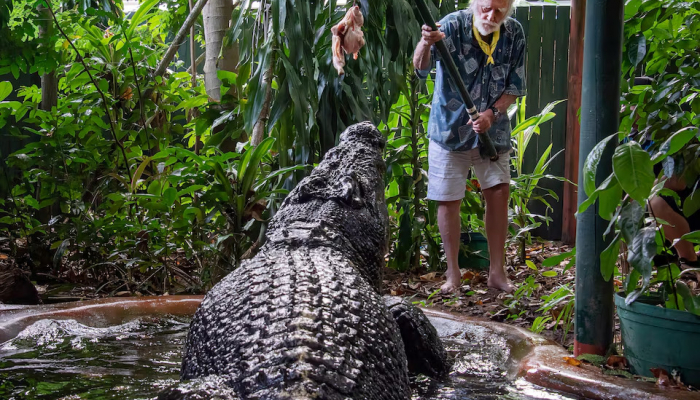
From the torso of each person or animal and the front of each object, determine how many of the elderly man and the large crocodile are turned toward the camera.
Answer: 1

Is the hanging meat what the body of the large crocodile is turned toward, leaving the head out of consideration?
yes

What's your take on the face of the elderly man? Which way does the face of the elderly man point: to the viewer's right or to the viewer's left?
to the viewer's left

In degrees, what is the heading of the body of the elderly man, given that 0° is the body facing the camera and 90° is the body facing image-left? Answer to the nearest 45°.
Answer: approximately 0°

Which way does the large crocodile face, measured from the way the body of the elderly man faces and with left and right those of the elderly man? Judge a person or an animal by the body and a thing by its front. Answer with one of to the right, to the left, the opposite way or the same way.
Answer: the opposite way

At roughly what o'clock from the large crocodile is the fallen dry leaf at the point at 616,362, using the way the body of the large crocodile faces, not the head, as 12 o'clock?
The fallen dry leaf is roughly at 2 o'clock from the large crocodile.

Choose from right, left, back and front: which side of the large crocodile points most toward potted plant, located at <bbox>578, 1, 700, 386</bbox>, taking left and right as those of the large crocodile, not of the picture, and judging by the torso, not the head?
right

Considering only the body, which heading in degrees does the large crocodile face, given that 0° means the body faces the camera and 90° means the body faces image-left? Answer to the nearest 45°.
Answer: approximately 180°

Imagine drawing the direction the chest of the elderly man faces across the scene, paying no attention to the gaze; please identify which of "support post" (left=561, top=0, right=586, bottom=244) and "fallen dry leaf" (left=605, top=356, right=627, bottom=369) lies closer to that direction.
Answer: the fallen dry leaf

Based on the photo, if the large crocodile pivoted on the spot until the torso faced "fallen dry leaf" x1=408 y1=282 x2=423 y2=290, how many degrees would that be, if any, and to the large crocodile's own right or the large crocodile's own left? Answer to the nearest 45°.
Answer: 0° — it already faces it

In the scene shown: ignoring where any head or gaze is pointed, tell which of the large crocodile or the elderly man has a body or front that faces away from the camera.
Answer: the large crocodile
